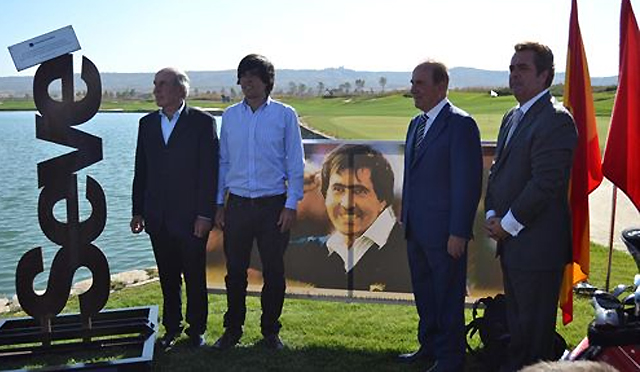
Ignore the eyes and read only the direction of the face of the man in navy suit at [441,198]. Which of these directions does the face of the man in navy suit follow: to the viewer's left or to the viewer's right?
to the viewer's left

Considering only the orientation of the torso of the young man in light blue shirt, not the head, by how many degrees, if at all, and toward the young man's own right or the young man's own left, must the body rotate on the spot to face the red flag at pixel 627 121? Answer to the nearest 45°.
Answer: approximately 90° to the young man's own left

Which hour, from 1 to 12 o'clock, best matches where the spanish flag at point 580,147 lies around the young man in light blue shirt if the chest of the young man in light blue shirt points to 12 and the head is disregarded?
The spanish flag is roughly at 9 o'clock from the young man in light blue shirt.

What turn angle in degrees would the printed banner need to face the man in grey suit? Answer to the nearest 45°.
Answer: approximately 45° to its left

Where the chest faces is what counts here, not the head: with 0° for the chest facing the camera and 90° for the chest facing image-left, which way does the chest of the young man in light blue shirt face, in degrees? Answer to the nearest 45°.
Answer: approximately 0°

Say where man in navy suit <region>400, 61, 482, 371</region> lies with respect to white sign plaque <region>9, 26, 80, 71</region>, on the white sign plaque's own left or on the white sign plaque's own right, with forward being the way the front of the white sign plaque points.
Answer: on the white sign plaque's own left

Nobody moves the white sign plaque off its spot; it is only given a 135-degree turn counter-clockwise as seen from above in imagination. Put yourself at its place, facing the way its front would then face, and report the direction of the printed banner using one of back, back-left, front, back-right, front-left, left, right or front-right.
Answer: front-right

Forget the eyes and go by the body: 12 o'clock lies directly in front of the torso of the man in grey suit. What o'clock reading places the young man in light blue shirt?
The young man in light blue shirt is roughly at 2 o'clock from the man in grey suit.

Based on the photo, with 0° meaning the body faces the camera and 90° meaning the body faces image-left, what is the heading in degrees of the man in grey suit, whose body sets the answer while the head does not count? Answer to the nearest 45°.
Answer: approximately 45°
